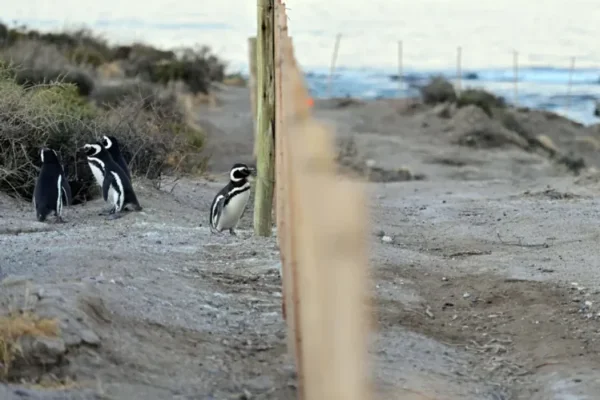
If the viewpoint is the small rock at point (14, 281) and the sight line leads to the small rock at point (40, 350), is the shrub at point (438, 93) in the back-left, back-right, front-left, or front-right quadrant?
back-left

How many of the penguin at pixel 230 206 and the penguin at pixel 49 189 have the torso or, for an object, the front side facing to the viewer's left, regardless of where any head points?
0

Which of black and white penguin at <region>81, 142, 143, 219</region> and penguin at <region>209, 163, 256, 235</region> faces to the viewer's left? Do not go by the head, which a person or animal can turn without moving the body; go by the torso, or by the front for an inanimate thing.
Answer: the black and white penguin

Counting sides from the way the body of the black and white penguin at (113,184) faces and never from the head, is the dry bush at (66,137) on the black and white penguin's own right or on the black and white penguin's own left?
on the black and white penguin's own right

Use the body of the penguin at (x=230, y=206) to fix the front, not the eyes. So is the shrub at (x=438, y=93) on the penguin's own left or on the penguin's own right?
on the penguin's own left

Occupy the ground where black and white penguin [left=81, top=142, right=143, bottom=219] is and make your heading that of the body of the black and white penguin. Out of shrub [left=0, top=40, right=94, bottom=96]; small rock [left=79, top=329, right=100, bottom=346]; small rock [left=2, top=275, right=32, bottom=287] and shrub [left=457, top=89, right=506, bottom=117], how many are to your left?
2

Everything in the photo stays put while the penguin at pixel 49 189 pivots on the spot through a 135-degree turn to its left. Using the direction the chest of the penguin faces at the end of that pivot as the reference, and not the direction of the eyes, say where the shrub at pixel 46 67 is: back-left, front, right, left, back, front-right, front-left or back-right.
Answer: back-right

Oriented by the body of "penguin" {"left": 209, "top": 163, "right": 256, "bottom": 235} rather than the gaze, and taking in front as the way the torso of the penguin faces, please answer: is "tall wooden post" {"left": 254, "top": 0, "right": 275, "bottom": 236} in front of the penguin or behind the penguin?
in front

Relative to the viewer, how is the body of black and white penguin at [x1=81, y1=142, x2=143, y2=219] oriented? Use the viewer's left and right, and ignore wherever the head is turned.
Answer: facing to the left of the viewer

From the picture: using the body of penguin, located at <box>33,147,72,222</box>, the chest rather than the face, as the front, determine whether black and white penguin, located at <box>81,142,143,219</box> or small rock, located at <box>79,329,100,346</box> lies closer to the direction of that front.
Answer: the black and white penguin

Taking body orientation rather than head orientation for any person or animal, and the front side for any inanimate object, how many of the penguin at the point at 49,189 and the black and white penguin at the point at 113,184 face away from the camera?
1

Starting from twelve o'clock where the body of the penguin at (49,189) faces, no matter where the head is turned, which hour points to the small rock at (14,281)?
The small rock is roughly at 6 o'clock from the penguin.

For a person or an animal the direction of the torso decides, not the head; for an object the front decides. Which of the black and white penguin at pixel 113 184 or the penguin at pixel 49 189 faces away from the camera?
the penguin

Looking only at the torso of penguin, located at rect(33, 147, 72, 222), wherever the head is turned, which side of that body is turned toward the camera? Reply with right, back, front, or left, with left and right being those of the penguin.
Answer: back

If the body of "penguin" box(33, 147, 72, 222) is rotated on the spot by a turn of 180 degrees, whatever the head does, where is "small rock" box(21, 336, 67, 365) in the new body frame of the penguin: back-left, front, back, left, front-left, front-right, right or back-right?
front

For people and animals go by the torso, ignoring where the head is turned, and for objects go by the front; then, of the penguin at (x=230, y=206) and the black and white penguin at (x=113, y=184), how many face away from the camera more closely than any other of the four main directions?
0

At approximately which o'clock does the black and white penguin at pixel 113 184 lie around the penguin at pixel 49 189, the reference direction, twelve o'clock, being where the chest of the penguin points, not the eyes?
The black and white penguin is roughly at 2 o'clock from the penguin.
